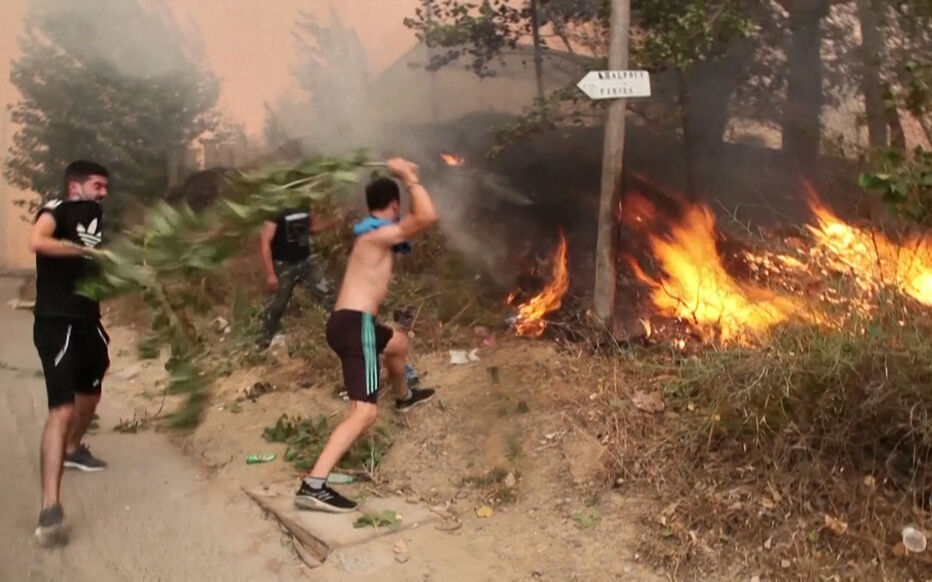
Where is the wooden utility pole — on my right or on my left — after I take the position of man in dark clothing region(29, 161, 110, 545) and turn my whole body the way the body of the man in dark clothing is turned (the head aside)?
on my left

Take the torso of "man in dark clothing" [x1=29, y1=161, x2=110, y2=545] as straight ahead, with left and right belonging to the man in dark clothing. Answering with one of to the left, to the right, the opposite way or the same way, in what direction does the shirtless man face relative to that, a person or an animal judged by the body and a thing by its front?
to the left

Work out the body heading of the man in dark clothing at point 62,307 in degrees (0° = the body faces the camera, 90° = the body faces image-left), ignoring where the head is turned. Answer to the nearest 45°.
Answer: approximately 315°

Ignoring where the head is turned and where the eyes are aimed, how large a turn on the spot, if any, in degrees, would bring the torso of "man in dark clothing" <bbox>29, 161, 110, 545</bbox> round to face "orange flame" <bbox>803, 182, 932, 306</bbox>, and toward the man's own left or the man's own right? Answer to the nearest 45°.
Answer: approximately 45° to the man's own left

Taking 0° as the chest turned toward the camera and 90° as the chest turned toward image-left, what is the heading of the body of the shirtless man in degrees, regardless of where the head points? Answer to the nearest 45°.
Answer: approximately 225°

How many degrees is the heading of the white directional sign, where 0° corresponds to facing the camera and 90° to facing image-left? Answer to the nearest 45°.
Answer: approximately 0°

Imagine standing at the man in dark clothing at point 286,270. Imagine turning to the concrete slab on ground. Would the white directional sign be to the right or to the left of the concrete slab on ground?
left

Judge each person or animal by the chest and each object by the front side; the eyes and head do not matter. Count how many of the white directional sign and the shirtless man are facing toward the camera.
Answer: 1

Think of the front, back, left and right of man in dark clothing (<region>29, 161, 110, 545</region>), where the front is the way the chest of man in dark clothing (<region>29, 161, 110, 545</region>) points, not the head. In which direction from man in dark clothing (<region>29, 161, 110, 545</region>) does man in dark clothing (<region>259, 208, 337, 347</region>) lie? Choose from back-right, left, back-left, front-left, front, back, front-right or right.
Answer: left

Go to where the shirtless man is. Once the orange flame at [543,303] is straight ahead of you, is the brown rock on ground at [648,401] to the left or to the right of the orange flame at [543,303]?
right

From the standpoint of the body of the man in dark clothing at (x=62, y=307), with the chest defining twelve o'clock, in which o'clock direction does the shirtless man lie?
The shirtless man is roughly at 11 o'clock from the man in dark clothing.
